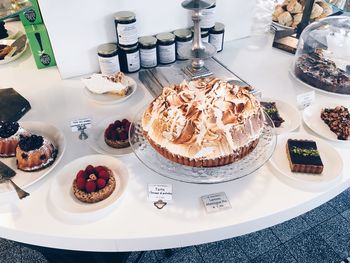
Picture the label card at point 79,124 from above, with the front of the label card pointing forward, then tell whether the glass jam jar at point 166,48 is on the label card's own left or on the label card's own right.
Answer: on the label card's own left

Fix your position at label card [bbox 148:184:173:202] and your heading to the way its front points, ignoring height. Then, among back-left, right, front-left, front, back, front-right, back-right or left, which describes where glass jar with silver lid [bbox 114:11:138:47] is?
back

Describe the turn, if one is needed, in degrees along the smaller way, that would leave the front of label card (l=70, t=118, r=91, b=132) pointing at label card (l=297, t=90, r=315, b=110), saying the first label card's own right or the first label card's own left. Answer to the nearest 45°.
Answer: approximately 90° to the first label card's own left

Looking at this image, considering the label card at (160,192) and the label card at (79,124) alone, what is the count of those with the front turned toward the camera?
2

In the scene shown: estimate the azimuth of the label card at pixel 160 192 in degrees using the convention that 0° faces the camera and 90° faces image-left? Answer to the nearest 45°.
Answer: approximately 0°
